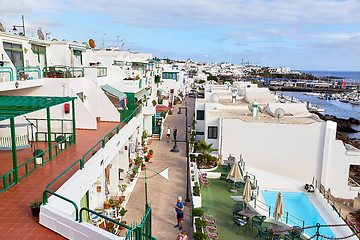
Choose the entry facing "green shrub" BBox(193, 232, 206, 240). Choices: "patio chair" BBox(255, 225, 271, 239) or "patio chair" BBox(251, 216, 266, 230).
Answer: "patio chair" BBox(251, 216, 266, 230)

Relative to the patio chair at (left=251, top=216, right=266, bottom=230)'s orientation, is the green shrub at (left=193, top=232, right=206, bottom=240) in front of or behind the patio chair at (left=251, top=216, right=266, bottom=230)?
in front

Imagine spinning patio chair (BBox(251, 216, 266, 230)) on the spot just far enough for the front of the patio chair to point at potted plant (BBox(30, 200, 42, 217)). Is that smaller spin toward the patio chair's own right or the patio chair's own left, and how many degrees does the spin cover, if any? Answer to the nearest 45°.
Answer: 0° — it already faces it

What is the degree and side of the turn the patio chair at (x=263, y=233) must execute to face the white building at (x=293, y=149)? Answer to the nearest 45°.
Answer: approximately 135° to its left

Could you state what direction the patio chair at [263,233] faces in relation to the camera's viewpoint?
facing the viewer and to the right of the viewer
